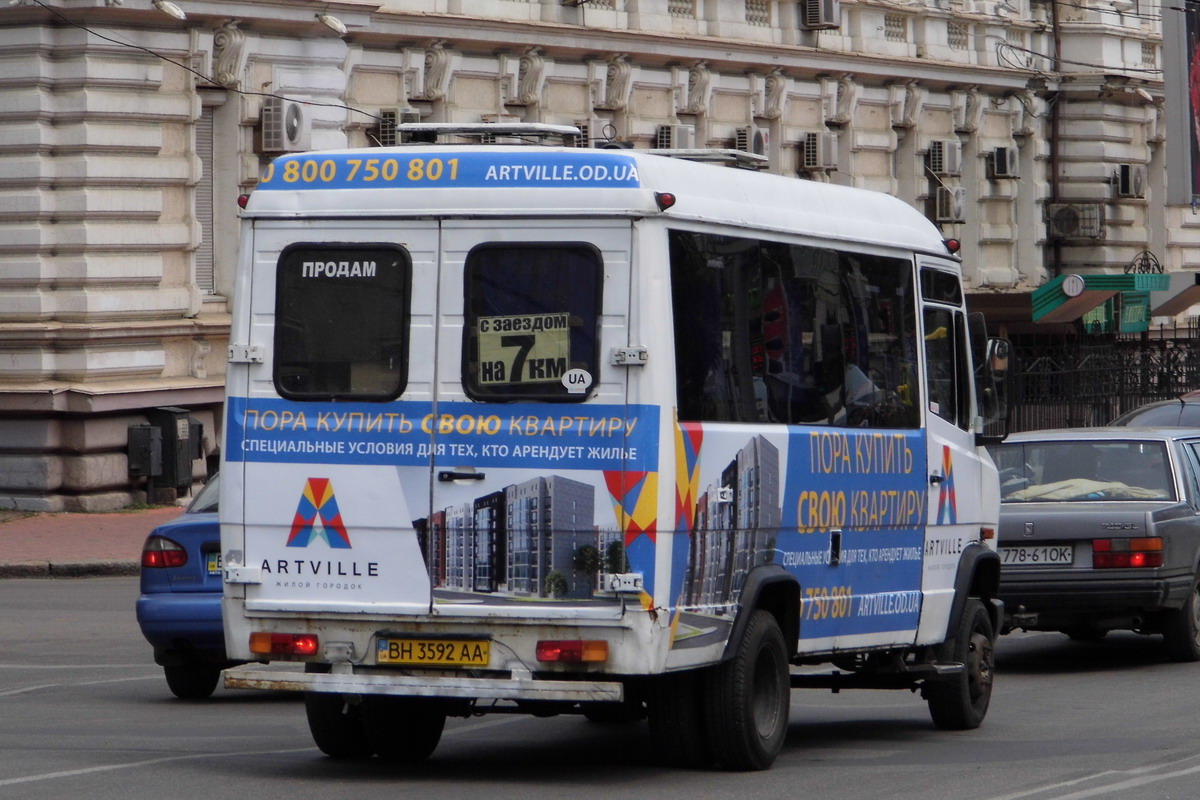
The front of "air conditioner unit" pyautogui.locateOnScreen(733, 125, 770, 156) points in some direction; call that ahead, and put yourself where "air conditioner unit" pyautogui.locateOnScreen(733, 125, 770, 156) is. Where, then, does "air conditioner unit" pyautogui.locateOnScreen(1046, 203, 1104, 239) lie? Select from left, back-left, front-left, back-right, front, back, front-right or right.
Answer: left

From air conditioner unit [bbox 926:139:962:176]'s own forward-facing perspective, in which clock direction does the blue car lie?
The blue car is roughly at 2 o'clock from the air conditioner unit.

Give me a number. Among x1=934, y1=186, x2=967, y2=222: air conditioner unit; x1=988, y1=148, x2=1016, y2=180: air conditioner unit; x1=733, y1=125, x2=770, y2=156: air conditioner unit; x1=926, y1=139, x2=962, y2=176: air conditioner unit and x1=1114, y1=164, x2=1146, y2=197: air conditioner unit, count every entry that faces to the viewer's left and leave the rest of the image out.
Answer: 0

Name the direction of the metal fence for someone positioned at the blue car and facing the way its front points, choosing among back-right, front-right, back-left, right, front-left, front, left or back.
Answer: front

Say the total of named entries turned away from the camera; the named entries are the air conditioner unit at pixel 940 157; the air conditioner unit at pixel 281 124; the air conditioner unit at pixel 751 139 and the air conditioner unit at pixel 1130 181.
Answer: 0

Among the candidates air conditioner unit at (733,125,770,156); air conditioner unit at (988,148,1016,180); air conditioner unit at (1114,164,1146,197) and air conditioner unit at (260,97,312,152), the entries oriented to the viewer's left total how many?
0

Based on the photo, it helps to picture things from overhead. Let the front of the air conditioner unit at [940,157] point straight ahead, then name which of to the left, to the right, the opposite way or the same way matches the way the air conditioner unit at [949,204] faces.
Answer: the same way

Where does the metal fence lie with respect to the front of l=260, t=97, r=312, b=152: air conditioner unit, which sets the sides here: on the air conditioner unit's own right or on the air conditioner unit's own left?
on the air conditioner unit's own left

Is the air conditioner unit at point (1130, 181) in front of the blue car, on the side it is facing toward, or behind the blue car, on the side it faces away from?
in front

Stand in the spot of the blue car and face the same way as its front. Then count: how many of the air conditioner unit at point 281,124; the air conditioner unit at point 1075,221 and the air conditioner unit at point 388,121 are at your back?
0

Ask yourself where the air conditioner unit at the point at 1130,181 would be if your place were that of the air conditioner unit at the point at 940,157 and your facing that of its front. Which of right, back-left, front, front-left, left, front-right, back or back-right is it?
left

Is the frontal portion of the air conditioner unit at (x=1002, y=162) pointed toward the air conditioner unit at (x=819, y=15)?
no

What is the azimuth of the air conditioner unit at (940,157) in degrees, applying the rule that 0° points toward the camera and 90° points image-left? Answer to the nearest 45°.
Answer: approximately 315°
